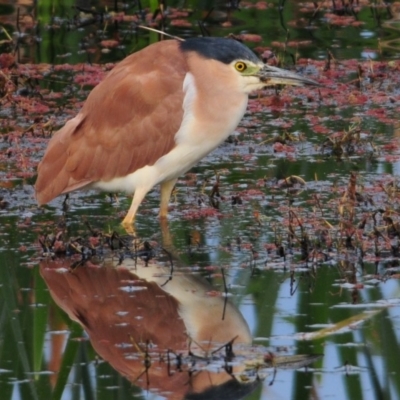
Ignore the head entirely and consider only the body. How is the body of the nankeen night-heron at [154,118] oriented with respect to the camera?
to the viewer's right
